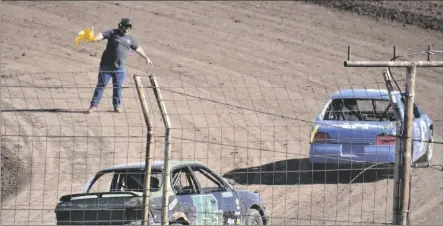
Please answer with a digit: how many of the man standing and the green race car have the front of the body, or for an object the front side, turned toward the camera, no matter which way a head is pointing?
1

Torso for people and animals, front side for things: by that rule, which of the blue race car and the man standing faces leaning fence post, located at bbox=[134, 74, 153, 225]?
the man standing

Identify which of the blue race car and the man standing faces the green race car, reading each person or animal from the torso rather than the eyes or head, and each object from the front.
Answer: the man standing

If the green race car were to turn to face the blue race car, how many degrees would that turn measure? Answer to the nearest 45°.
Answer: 0° — it already faces it

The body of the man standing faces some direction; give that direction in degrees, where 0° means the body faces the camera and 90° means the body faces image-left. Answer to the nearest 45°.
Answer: approximately 0°

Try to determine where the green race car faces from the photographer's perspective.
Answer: facing away from the viewer and to the right of the viewer
